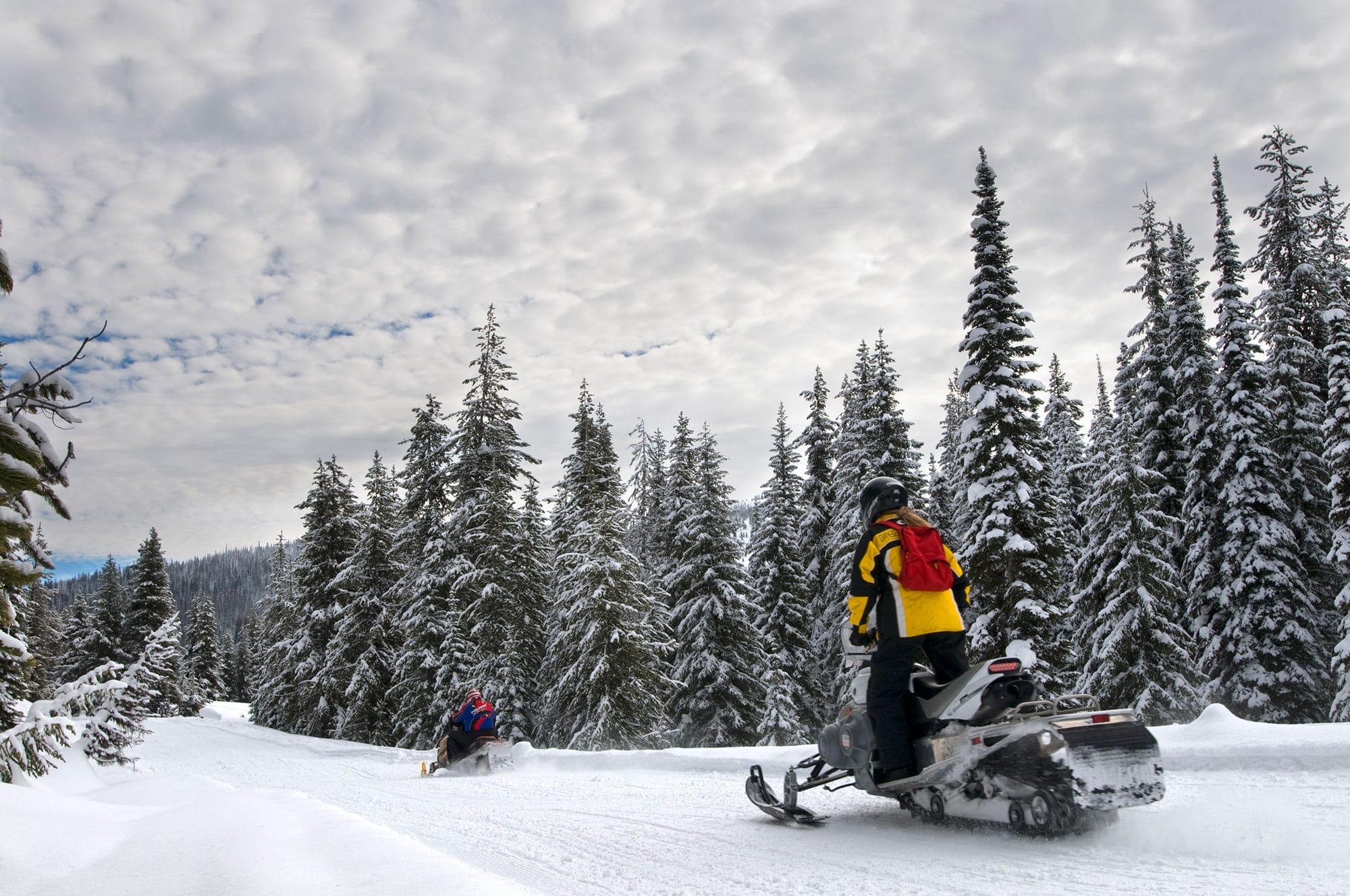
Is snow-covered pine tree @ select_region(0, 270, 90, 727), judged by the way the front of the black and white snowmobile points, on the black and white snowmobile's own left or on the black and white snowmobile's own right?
on the black and white snowmobile's own left

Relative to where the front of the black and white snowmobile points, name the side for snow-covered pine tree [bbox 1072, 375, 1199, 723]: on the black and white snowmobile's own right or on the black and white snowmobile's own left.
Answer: on the black and white snowmobile's own right

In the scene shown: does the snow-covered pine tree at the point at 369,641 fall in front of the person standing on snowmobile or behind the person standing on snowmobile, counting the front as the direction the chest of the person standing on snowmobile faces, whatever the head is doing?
in front

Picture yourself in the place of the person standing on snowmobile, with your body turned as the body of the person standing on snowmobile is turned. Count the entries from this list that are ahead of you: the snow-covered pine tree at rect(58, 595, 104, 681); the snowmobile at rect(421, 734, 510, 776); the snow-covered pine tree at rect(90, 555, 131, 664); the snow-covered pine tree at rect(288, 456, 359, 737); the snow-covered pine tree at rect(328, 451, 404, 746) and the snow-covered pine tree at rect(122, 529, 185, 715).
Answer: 6

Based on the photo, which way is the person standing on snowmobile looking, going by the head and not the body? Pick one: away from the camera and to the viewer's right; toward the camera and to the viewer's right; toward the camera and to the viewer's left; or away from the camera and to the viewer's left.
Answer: away from the camera and to the viewer's left

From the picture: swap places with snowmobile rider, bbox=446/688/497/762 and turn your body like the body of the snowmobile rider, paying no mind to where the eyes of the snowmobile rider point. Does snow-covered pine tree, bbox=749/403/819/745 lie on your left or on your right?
on your right

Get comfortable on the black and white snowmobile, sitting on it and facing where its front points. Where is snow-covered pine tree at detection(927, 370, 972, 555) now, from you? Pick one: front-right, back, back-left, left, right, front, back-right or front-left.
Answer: front-right

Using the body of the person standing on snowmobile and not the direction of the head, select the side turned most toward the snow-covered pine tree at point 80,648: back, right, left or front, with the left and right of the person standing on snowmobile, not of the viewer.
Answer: front

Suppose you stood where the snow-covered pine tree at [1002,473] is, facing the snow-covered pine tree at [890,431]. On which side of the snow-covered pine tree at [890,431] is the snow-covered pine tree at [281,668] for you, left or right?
left

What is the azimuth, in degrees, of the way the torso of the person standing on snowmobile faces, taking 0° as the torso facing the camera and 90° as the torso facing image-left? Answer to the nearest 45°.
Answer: approximately 135°

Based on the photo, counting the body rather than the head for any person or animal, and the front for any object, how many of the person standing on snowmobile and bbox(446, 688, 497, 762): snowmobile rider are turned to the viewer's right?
0

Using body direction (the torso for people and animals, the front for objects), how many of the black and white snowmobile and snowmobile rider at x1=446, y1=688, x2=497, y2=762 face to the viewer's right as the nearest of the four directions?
0

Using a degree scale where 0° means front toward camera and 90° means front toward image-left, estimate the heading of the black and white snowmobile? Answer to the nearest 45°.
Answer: approximately 135°

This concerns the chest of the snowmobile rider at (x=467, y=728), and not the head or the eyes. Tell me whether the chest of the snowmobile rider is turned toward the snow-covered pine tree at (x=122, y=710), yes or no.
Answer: no

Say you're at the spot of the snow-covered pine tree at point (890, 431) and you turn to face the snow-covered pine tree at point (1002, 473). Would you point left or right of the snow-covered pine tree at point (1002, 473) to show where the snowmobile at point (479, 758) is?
right
